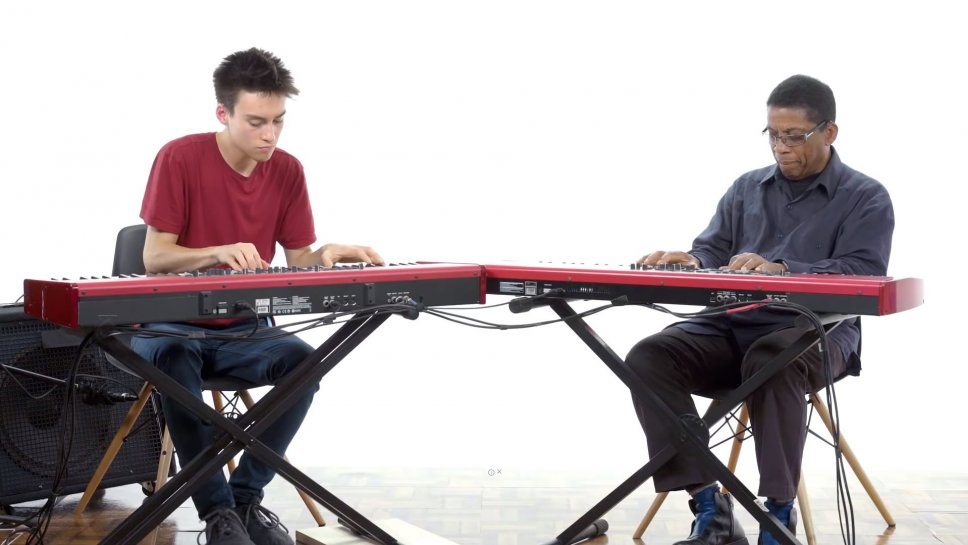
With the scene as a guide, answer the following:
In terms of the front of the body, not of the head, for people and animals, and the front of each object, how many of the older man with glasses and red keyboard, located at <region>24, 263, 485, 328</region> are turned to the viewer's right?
0

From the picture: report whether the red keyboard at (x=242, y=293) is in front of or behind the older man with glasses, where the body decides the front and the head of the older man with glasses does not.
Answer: in front

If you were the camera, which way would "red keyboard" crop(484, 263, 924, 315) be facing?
facing away from the viewer and to the right of the viewer

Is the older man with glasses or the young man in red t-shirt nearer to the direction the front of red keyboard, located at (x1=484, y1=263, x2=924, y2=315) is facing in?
the older man with glasses

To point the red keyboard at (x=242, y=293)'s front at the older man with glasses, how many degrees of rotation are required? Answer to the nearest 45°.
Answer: approximately 135° to its right

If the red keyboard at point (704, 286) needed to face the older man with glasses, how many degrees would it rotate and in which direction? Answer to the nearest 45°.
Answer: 0° — it already faces them

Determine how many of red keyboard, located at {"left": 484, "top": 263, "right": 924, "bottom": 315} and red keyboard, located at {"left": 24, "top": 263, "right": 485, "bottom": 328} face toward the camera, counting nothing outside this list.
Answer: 0

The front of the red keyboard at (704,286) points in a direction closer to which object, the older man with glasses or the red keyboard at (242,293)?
the older man with glasses

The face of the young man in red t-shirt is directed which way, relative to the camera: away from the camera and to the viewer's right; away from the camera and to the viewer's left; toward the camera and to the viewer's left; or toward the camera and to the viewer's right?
toward the camera and to the viewer's right

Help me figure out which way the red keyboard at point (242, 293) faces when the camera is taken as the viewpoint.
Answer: facing away from the viewer and to the left of the viewer

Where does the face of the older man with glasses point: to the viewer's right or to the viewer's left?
to the viewer's left

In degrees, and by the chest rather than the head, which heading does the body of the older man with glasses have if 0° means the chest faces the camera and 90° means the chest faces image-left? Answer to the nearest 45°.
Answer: approximately 45°
